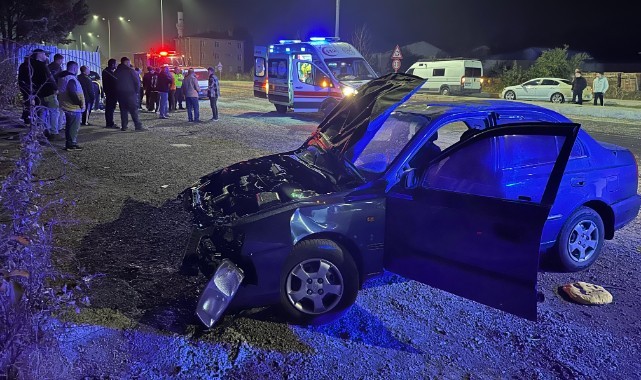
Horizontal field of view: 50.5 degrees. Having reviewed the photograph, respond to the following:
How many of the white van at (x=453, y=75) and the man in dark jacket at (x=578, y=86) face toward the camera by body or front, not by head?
1

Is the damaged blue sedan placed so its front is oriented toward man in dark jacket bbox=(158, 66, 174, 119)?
no

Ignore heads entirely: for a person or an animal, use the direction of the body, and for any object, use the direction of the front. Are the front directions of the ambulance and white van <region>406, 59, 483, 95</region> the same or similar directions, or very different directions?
very different directions

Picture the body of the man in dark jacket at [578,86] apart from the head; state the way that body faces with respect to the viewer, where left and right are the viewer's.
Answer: facing the viewer

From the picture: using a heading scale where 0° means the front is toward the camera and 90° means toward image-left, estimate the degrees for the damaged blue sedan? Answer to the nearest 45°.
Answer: approximately 45°

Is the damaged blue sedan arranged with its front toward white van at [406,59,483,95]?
no

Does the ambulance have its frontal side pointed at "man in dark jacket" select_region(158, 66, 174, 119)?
no

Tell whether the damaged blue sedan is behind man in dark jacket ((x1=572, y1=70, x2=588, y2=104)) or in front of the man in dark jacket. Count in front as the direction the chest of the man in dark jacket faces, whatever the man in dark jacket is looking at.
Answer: in front

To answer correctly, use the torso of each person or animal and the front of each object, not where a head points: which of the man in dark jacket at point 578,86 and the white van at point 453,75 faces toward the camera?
the man in dark jacket

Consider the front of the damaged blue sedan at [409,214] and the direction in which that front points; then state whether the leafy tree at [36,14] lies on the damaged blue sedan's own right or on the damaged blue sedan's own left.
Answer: on the damaged blue sedan's own right

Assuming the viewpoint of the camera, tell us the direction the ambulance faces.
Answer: facing the viewer and to the right of the viewer

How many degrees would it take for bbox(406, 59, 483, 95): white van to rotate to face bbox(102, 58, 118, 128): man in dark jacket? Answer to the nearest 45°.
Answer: approximately 135° to its left
